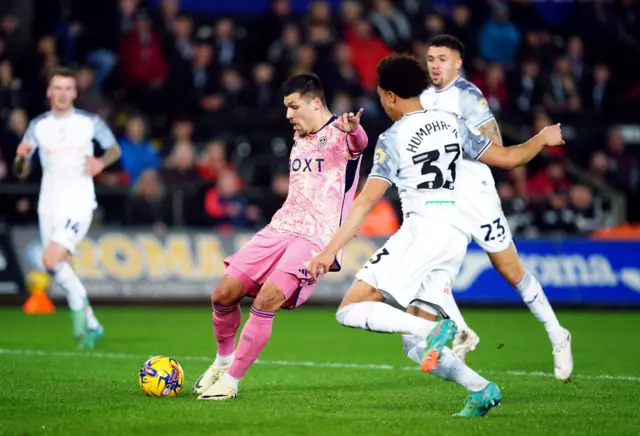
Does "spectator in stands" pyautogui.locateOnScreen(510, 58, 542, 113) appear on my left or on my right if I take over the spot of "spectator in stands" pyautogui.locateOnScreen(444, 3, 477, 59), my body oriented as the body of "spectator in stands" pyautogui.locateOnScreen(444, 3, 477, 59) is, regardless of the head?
on my left

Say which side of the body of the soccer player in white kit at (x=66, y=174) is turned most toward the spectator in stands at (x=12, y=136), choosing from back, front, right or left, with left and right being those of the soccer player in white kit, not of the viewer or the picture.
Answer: back

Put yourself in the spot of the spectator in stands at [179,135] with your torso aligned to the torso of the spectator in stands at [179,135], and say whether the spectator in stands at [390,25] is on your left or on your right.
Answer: on your left

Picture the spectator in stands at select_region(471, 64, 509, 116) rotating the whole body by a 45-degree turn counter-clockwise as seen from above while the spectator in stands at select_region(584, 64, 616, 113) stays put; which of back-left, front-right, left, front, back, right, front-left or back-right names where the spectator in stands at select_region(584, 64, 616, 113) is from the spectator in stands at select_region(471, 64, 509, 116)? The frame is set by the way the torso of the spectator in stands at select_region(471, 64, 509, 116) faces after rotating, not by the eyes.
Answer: left

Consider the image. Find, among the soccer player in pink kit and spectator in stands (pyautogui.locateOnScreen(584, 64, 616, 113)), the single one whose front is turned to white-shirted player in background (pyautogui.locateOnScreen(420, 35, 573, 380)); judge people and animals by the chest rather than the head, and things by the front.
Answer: the spectator in stands

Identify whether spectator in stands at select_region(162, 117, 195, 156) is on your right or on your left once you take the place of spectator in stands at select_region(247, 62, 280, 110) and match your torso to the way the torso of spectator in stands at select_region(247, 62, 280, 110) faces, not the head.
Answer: on your right

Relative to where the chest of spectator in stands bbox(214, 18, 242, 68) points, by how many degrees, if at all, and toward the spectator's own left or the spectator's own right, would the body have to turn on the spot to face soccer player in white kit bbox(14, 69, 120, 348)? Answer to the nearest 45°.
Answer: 0° — they already face them
